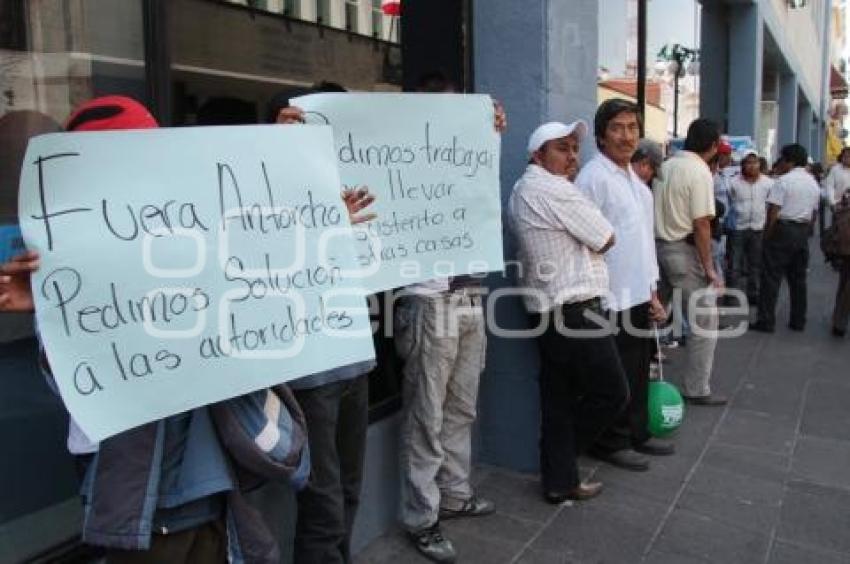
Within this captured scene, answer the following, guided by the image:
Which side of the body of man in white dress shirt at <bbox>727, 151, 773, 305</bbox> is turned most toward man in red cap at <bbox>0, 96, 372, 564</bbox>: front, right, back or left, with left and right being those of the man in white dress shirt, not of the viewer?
front

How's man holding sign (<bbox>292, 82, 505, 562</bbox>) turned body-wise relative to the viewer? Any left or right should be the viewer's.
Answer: facing the viewer and to the right of the viewer

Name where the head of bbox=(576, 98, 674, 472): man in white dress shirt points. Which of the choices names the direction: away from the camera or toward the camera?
toward the camera

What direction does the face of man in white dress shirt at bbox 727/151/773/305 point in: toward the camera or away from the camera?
toward the camera

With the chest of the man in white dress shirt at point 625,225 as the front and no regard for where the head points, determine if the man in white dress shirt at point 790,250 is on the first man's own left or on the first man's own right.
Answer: on the first man's own left

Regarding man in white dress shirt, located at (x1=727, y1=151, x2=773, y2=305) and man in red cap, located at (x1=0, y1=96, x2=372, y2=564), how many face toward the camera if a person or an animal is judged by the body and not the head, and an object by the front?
2

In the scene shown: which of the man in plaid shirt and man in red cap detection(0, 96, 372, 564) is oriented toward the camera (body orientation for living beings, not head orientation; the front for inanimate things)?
the man in red cap

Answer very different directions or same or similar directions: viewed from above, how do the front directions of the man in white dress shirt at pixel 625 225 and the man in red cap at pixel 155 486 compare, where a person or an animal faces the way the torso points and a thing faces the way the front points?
same or similar directions

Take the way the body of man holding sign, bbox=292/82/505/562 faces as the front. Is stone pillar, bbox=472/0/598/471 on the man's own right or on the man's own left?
on the man's own left

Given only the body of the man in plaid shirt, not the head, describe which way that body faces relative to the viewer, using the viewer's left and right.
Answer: facing to the right of the viewer

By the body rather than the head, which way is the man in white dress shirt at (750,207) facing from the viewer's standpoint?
toward the camera

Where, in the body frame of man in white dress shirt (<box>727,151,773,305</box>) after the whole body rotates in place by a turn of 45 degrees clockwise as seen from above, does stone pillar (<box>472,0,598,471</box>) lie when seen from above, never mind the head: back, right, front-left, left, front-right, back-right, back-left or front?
front-left
